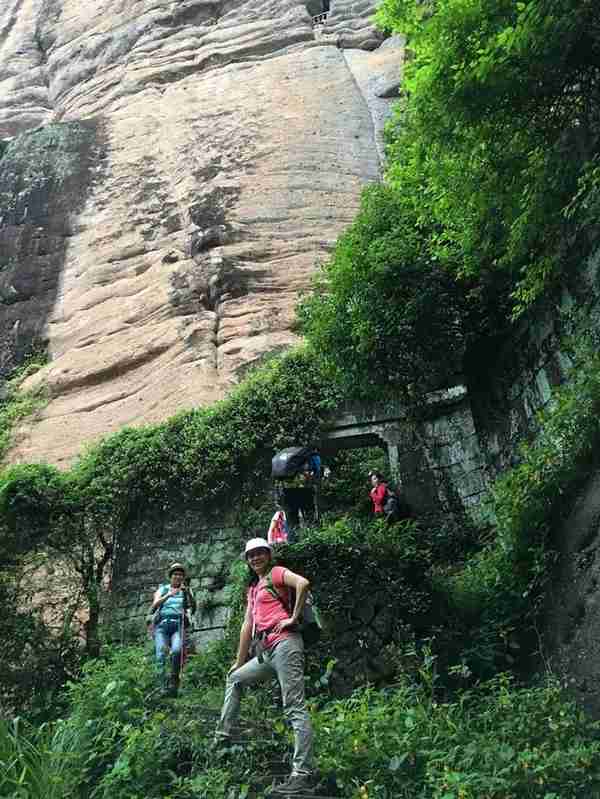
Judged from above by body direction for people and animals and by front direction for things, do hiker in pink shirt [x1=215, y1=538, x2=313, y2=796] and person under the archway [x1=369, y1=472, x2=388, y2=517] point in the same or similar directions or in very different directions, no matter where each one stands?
same or similar directions

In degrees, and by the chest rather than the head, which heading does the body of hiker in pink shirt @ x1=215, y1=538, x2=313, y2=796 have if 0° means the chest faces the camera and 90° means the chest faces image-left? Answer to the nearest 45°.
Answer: approximately 45°

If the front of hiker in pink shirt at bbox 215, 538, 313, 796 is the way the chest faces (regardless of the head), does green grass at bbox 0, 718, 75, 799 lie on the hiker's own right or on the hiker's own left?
on the hiker's own right

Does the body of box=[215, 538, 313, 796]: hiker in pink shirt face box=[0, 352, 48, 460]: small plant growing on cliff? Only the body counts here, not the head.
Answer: no

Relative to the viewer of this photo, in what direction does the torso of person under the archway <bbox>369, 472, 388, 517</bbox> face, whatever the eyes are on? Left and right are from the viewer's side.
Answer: facing the viewer and to the left of the viewer

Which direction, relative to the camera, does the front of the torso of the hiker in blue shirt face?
toward the camera

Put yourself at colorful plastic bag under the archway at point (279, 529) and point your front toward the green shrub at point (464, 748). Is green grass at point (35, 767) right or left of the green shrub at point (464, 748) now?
right

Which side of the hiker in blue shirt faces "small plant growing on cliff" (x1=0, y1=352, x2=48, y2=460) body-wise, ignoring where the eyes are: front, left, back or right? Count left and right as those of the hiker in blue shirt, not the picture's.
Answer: back

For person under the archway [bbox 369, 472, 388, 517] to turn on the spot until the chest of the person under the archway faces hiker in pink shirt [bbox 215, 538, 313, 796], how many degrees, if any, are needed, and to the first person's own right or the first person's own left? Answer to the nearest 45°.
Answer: approximately 45° to the first person's own left

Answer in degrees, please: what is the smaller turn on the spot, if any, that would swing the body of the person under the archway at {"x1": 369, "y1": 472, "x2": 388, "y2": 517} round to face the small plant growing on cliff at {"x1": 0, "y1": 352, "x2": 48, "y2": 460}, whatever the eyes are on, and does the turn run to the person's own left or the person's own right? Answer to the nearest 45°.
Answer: approximately 90° to the person's own right
